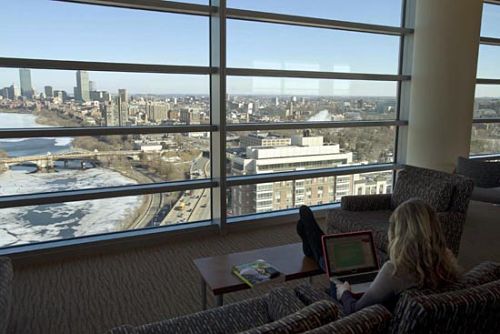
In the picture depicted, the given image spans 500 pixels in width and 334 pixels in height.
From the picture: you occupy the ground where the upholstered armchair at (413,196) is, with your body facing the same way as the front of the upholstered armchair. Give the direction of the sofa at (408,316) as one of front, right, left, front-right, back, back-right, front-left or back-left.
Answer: front-left

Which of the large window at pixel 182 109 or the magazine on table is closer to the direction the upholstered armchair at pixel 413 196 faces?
the magazine on table

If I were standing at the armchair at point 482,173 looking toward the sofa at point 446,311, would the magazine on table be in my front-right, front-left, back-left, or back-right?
front-right

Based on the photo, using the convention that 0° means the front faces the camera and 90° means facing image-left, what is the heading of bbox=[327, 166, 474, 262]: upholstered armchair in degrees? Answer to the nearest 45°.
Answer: approximately 45°

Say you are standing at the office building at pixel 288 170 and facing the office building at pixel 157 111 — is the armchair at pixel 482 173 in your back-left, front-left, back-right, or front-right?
back-left

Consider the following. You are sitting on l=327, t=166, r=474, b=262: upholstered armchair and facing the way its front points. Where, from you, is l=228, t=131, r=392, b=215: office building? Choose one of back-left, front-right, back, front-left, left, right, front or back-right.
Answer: right

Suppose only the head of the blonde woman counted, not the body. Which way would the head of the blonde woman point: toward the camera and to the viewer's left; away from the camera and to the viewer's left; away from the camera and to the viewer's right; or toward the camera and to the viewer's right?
away from the camera and to the viewer's left

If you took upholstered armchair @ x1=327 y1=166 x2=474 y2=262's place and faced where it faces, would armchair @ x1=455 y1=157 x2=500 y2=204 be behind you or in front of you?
behind

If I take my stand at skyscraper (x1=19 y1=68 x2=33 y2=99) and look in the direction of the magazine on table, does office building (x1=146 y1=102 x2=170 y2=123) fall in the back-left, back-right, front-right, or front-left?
front-left

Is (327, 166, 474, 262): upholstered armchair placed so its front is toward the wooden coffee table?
yes
